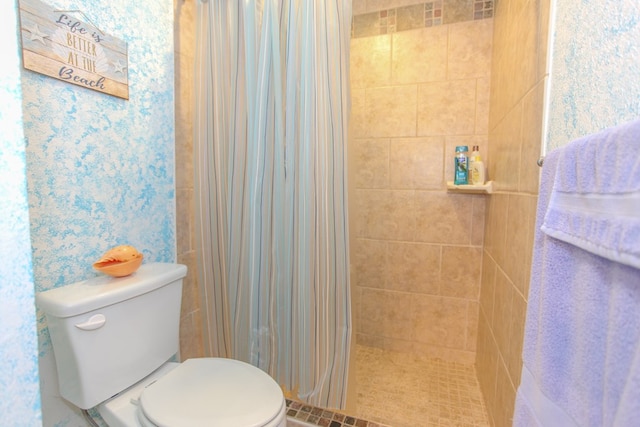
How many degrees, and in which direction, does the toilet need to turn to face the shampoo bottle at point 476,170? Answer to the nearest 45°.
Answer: approximately 45° to its left

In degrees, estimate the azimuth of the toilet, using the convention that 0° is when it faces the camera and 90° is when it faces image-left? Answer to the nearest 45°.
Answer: approximately 315°

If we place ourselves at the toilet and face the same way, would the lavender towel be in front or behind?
in front

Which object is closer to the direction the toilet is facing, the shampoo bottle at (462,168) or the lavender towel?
the lavender towel

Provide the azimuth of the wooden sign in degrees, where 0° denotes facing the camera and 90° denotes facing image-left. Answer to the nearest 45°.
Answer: approximately 315°

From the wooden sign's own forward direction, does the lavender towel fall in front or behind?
in front

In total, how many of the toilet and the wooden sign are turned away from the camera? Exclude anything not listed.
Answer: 0
